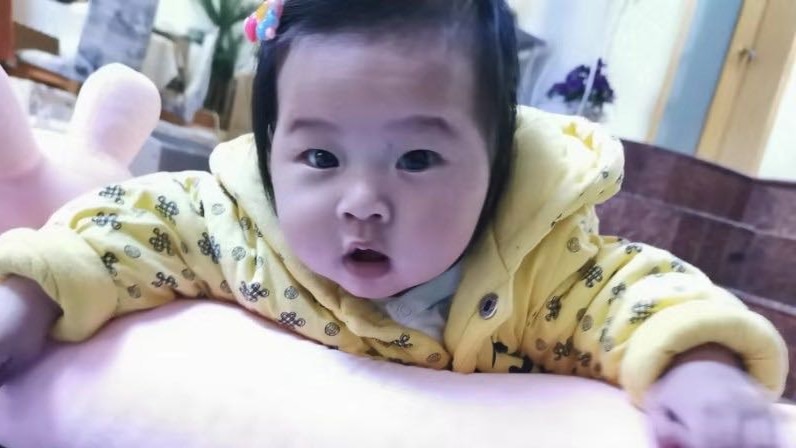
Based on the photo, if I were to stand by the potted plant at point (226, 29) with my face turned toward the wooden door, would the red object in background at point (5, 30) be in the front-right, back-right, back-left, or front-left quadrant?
back-right

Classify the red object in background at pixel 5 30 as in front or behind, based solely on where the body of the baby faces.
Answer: behind

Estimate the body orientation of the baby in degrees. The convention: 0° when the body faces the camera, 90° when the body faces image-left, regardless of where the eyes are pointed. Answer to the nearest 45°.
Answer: approximately 0°

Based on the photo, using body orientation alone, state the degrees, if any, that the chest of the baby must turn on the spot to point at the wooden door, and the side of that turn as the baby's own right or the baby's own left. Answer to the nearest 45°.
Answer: approximately 135° to the baby's own left

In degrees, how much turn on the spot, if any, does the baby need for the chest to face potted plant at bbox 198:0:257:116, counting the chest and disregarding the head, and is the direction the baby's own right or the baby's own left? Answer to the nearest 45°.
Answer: approximately 180°
